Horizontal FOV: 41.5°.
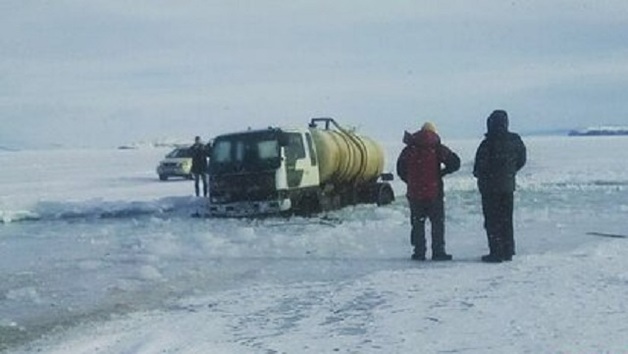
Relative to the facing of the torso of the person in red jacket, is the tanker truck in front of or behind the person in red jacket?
in front

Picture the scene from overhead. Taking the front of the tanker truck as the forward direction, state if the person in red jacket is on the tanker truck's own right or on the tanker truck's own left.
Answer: on the tanker truck's own left

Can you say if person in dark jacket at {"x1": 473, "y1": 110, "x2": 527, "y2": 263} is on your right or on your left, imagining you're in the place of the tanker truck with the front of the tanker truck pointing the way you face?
on your left

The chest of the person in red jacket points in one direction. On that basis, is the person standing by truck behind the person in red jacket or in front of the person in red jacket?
in front

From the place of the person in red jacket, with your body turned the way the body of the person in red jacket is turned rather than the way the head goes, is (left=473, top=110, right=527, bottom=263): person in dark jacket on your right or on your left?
on your right

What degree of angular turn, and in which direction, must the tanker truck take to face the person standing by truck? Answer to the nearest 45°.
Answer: approximately 90° to its right

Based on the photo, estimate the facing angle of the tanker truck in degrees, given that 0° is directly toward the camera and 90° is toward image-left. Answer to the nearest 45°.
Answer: approximately 45°

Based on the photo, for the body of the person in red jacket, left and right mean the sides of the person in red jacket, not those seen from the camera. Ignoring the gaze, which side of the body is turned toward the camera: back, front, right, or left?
back

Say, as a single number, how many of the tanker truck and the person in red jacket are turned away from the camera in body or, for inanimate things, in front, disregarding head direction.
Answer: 1

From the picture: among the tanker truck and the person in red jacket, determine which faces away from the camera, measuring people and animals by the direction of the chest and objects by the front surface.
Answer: the person in red jacket
